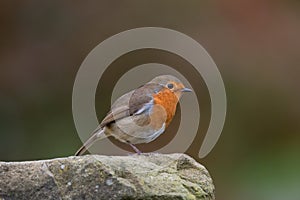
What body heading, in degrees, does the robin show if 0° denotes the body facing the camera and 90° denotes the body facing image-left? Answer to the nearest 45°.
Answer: approximately 270°
